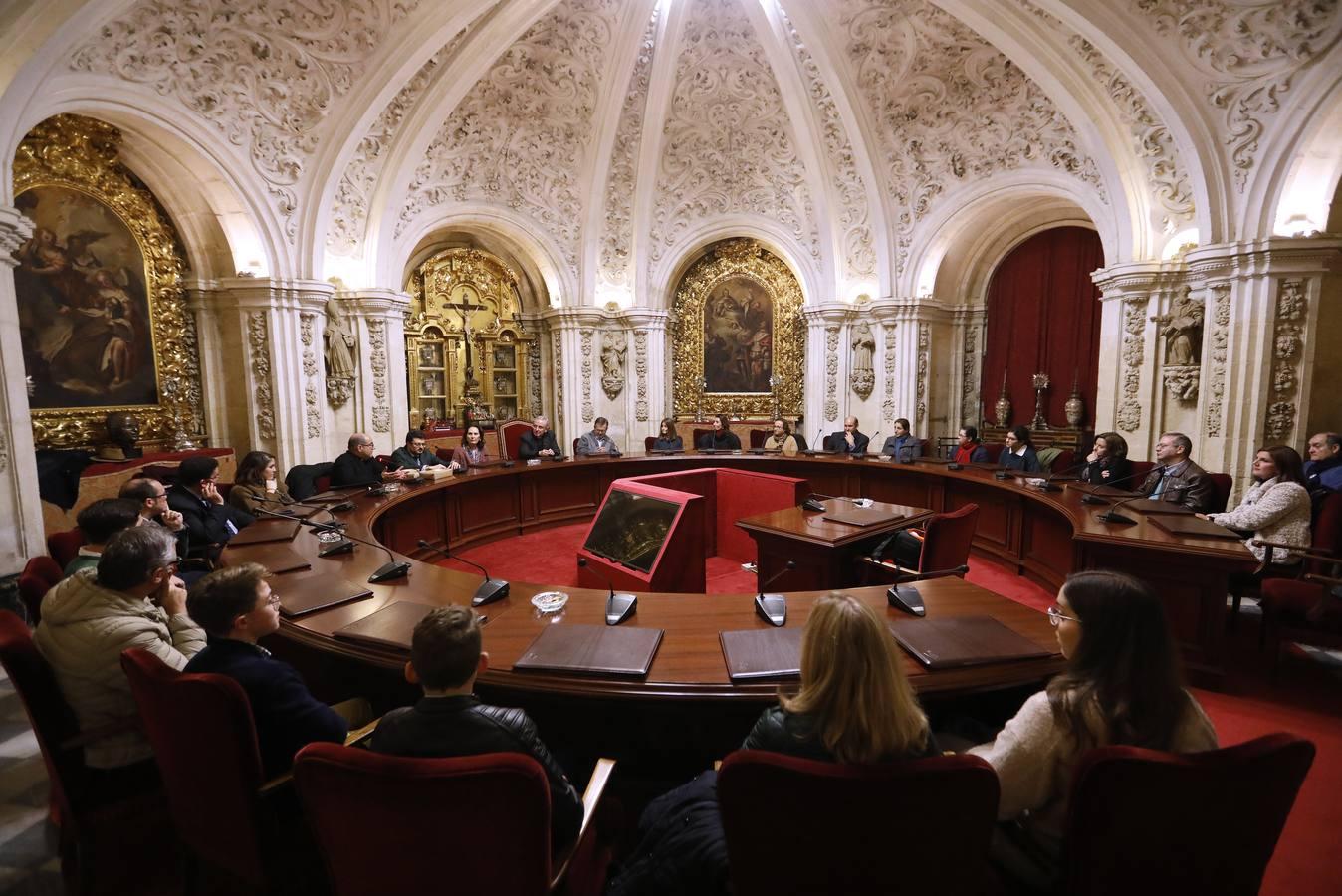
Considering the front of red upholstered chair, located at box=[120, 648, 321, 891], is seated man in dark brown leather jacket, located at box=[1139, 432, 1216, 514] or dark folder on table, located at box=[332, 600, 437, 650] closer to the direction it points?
the dark folder on table

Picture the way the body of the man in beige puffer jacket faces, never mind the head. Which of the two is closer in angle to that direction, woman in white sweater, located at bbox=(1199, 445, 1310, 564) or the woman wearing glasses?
the woman in white sweater

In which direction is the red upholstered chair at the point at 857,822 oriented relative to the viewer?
away from the camera

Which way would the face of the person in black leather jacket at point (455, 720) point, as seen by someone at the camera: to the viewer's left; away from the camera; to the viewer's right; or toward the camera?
away from the camera

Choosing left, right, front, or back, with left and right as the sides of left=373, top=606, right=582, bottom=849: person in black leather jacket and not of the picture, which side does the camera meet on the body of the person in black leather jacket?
back

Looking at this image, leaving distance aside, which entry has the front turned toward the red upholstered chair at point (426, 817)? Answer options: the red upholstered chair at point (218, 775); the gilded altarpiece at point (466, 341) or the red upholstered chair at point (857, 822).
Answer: the gilded altarpiece

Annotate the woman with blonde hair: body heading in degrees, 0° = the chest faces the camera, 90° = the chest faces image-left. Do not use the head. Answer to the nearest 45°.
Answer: approximately 180°

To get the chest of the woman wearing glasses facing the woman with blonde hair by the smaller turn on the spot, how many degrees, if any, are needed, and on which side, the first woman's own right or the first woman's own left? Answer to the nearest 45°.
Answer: approximately 90° to the first woman's own left

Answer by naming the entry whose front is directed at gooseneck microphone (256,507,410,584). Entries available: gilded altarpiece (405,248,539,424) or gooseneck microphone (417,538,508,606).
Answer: the gilded altarpiece

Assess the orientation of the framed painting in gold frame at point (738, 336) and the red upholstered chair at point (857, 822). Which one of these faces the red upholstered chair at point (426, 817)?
the framed painting in gold frame

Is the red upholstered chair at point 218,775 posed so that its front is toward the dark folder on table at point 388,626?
yes

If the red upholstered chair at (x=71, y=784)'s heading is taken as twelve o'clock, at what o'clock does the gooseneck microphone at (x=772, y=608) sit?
The gooseneck microphone is roughly at 1 o'clock from the red upholstered chair.

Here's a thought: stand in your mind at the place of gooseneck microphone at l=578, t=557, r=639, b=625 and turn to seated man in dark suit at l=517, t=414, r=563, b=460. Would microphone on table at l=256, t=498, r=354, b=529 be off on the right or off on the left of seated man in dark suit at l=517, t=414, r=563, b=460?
left

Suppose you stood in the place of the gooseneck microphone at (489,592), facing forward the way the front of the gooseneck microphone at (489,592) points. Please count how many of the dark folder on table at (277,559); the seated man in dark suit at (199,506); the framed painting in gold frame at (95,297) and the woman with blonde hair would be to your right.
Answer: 3

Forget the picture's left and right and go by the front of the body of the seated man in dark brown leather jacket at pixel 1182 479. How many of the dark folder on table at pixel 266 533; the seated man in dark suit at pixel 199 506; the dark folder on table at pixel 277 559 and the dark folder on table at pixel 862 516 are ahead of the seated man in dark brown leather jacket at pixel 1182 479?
4

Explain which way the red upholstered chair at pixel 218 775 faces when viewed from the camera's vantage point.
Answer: facing away from the viewer and to the right of the viewer

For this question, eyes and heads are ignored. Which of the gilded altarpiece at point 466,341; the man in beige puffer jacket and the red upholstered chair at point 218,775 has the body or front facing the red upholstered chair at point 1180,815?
the gilded altarpiece

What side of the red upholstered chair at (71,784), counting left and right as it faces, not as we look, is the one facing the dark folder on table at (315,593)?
front

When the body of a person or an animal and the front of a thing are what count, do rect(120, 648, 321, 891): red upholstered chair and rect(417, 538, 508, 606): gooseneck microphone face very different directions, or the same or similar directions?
very different directions

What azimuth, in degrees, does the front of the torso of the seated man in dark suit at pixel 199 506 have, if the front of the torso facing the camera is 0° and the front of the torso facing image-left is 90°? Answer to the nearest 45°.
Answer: approximately 270°
